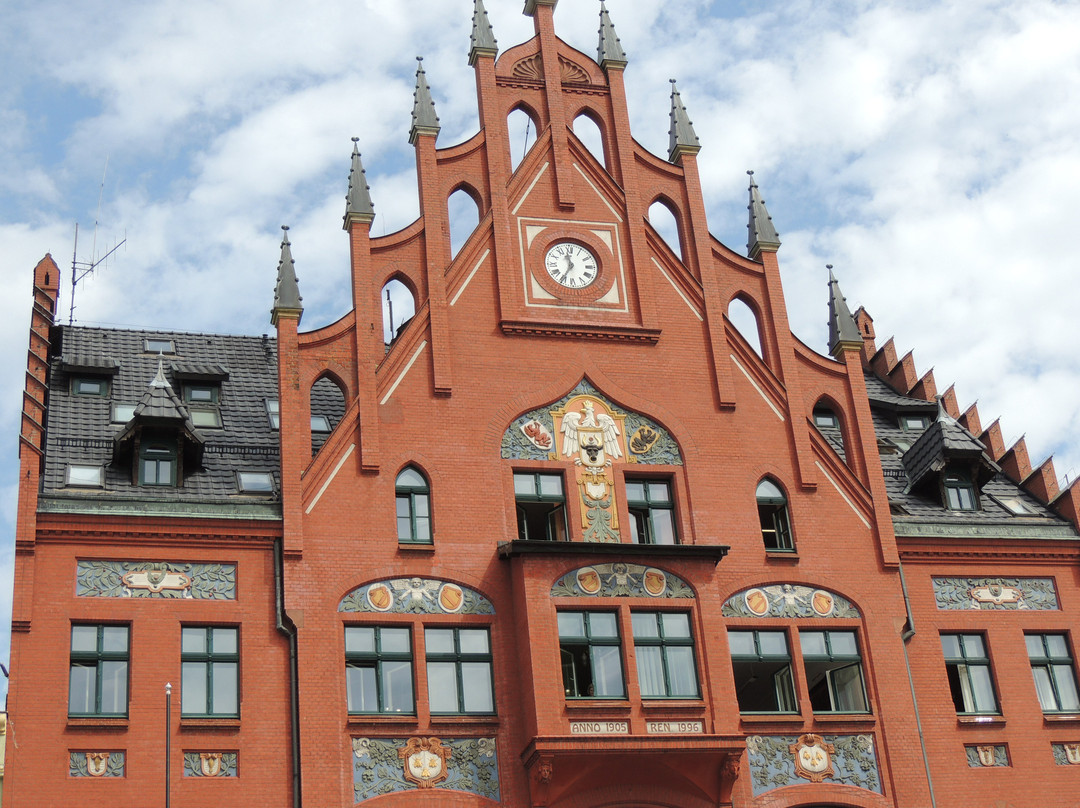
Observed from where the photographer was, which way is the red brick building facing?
facing the viewer
